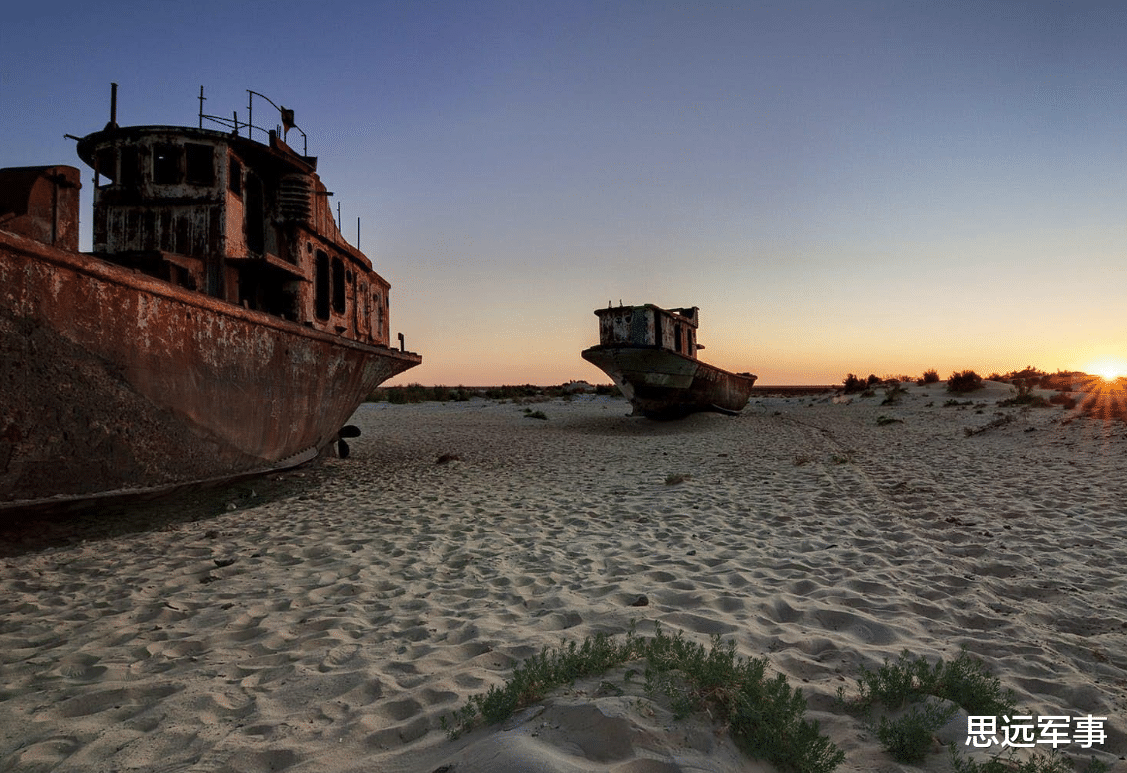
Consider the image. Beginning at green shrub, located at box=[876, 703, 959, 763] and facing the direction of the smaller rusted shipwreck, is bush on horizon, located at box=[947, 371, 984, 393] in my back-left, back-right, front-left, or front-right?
front-right

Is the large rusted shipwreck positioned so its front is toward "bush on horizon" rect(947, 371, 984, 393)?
no

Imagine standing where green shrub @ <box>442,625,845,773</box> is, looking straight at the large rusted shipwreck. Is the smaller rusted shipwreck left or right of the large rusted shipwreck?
right

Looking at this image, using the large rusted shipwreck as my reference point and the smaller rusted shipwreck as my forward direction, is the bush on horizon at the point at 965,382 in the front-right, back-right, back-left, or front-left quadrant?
front-right

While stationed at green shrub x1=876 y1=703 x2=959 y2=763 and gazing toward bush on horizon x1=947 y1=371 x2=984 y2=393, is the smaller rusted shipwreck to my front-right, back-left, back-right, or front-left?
front-left

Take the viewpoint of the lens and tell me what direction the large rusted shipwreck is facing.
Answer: facing the viewer and to the left of the viewer

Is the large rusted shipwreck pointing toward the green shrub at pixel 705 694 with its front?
no
